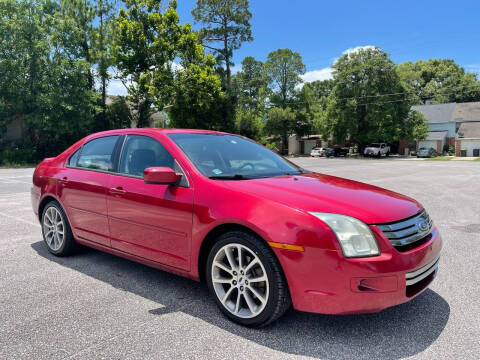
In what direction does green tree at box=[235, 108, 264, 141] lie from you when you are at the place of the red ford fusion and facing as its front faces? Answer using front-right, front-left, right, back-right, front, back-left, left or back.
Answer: back-left

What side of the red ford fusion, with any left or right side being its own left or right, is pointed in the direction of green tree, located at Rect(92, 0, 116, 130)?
back

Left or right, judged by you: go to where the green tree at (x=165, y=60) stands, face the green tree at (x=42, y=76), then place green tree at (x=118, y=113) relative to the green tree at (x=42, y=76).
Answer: right

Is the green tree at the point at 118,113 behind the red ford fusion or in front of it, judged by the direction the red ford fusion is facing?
behind

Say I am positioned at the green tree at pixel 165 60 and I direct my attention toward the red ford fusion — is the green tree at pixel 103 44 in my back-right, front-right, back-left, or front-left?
back-right

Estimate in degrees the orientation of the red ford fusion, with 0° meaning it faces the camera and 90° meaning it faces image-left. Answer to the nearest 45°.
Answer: approximately 315°

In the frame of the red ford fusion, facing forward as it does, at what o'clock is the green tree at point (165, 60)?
The green tree is roughly at 7 o'clock from the red ford fusion.

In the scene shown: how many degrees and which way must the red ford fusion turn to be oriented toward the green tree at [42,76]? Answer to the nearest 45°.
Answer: approximately 180°

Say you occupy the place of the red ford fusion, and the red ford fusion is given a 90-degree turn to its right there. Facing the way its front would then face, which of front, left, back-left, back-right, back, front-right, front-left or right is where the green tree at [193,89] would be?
back-right
